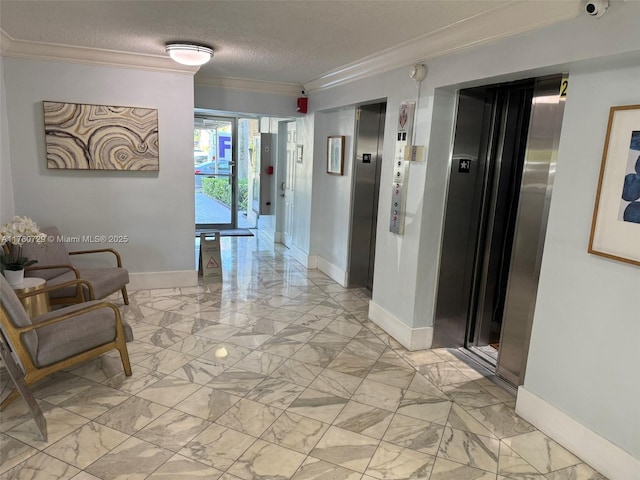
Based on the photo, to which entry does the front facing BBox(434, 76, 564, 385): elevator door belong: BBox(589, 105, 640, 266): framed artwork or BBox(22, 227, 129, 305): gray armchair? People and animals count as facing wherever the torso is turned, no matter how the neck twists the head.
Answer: the gray armchair

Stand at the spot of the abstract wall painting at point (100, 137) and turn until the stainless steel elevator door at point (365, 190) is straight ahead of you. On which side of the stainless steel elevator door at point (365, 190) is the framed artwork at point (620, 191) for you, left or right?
right

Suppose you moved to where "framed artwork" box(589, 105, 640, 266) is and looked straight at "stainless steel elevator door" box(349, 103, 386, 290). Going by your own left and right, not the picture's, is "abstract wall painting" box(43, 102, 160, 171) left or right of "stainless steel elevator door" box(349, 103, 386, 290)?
left

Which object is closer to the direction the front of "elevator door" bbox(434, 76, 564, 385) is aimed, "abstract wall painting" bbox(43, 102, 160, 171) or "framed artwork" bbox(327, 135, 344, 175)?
the abstract wall painting

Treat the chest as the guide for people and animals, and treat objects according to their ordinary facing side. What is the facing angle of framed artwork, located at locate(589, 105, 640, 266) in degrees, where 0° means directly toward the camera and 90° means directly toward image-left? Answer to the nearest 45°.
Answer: approximately 45°

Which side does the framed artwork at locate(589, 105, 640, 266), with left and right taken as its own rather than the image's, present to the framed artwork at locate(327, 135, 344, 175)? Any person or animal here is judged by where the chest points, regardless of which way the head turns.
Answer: right

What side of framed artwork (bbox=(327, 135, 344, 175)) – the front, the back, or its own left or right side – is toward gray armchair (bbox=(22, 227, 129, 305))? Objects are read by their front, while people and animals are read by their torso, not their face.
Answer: front

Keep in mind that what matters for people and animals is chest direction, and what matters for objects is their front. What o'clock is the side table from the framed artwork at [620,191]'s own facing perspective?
The side table is roughly at 1 o'clock from the framed artwork.

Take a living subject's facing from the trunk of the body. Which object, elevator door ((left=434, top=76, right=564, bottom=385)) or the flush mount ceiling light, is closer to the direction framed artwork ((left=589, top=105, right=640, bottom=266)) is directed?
the flush mount ceiling light

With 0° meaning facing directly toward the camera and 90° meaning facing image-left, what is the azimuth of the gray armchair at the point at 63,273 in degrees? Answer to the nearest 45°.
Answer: approximately 315°

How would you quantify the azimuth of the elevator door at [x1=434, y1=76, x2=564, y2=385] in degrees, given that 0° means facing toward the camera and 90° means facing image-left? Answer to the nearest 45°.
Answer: approximately 45°

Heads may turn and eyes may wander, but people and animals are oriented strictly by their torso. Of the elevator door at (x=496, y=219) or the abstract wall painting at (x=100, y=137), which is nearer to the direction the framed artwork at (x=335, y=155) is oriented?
the abstract wall painting

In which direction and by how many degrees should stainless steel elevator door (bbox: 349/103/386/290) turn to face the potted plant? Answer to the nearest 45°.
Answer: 0° — it already faces it

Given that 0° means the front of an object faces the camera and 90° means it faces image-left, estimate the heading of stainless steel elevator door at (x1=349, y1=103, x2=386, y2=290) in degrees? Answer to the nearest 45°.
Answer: approximately 45°

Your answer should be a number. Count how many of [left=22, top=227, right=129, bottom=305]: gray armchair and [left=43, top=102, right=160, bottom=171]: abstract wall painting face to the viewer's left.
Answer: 0
